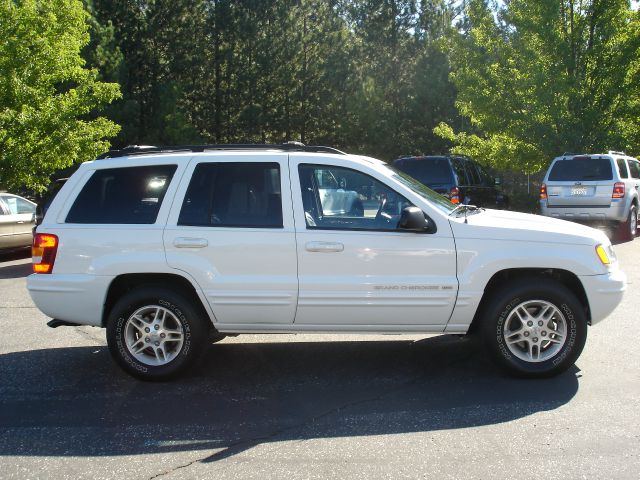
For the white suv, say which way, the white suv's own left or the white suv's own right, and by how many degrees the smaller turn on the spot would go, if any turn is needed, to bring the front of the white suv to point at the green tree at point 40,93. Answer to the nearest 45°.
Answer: approximately 135° to the white suv's own left

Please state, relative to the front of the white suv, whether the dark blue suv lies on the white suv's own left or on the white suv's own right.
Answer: on the white suv's own left

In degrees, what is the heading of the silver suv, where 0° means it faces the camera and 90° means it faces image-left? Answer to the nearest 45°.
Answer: approximately 225°

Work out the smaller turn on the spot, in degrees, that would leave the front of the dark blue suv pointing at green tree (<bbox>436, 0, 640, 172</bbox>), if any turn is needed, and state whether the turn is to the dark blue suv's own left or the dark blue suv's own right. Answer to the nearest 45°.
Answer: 0° — it already faces it

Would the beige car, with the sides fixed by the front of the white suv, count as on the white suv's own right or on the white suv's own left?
on the white suv's own left

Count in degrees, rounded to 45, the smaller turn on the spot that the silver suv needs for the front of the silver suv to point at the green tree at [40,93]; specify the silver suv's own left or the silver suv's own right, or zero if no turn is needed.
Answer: approximately 135° to the silver suv's own left

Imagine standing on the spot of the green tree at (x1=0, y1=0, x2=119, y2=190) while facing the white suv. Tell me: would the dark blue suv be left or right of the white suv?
left

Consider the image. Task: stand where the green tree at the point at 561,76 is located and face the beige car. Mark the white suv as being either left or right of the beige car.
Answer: left

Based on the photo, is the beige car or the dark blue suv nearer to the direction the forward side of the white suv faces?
the dark blue suv

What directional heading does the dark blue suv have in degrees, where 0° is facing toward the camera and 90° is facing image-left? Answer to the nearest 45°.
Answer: approximately 225°

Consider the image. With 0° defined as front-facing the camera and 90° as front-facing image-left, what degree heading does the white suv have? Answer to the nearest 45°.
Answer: approximately 270°
